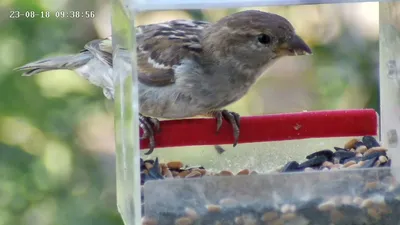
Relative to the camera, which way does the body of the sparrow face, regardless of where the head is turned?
to the viewer's right
